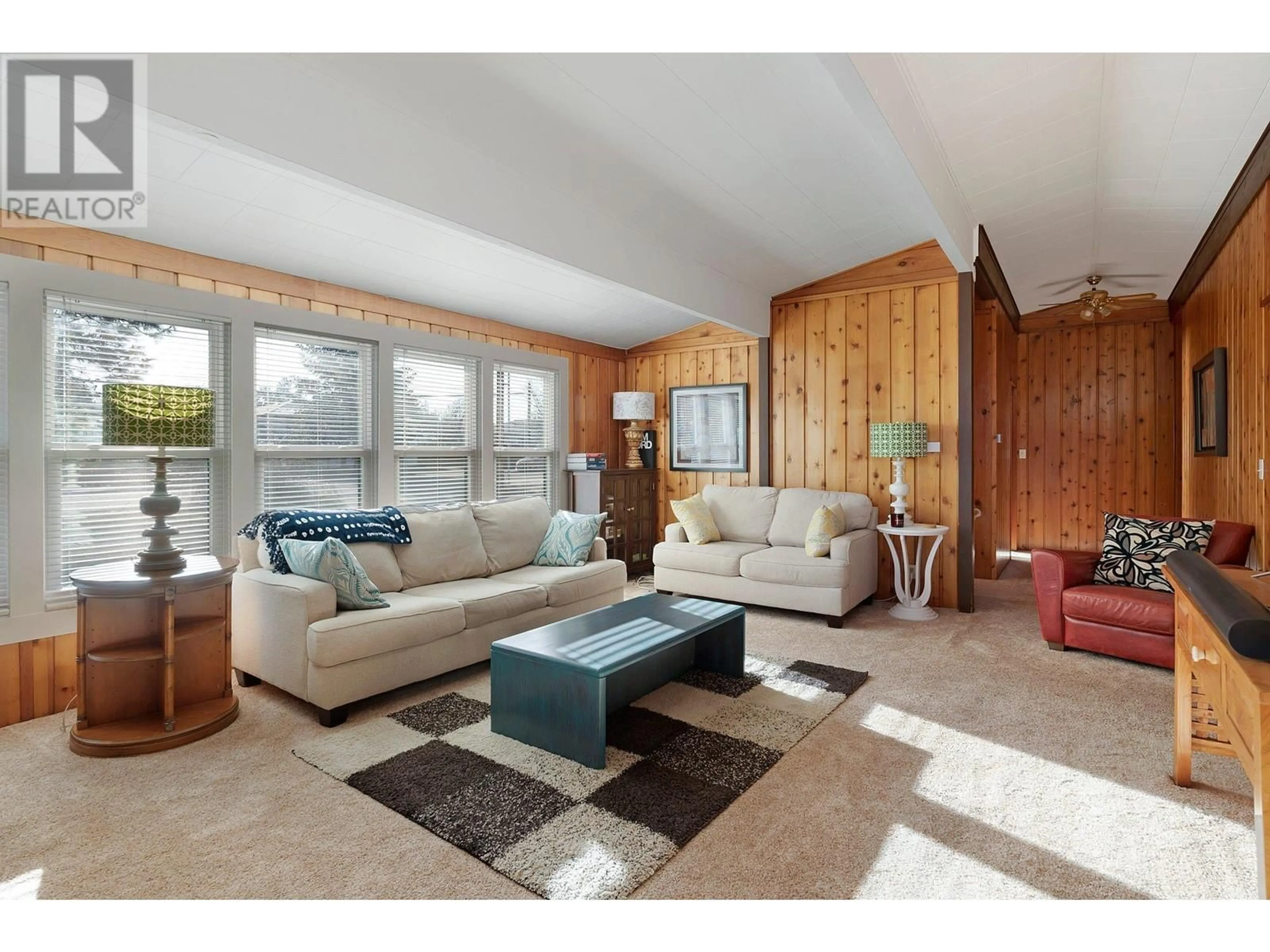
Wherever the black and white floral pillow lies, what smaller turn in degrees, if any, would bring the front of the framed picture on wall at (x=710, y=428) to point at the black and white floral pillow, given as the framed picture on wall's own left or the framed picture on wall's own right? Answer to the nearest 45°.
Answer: approximately 90° to the framed picture on wall's own left

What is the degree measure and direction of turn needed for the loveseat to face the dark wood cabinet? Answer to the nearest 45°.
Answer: approximately 90° to its right

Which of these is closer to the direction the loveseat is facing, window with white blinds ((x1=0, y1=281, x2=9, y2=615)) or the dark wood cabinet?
the window with white blinds

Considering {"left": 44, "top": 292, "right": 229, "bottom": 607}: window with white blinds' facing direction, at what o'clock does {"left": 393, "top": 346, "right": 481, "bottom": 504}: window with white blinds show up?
{"left": 393, "top": 346, "right": 481, "bottom": 504}: window with white blinds is roughly at 10 o'clock from {"left": 44, "top": 292, "right": 229, "bottom": 607}: window with white blinds.

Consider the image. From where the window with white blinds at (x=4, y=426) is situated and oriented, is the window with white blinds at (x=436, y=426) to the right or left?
on its left

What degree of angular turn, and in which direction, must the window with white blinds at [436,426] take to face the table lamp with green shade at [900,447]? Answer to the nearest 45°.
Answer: approximately 45° to its left

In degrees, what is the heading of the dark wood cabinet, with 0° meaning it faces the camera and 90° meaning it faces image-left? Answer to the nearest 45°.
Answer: approximately 315°

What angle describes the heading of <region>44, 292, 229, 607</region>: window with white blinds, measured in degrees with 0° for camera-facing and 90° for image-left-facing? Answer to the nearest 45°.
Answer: approximately 315°
